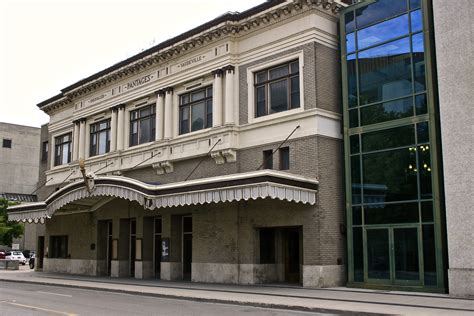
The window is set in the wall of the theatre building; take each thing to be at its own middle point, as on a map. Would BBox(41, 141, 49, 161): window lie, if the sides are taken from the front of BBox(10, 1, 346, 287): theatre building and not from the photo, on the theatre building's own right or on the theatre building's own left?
on the theatre building's own right

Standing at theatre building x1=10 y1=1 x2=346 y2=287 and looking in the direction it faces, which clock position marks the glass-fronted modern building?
The glass-fronted modern building is roughly at 9 o'clock from the theatre building.

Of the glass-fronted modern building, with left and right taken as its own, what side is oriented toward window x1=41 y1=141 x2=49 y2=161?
right

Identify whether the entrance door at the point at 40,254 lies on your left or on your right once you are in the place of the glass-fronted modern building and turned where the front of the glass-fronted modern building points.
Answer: on your right

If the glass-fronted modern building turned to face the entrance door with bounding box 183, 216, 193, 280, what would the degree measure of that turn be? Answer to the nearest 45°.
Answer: approximately 90° to its right

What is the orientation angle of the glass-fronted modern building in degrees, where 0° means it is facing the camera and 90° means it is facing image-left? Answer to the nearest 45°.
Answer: approximately 45°
